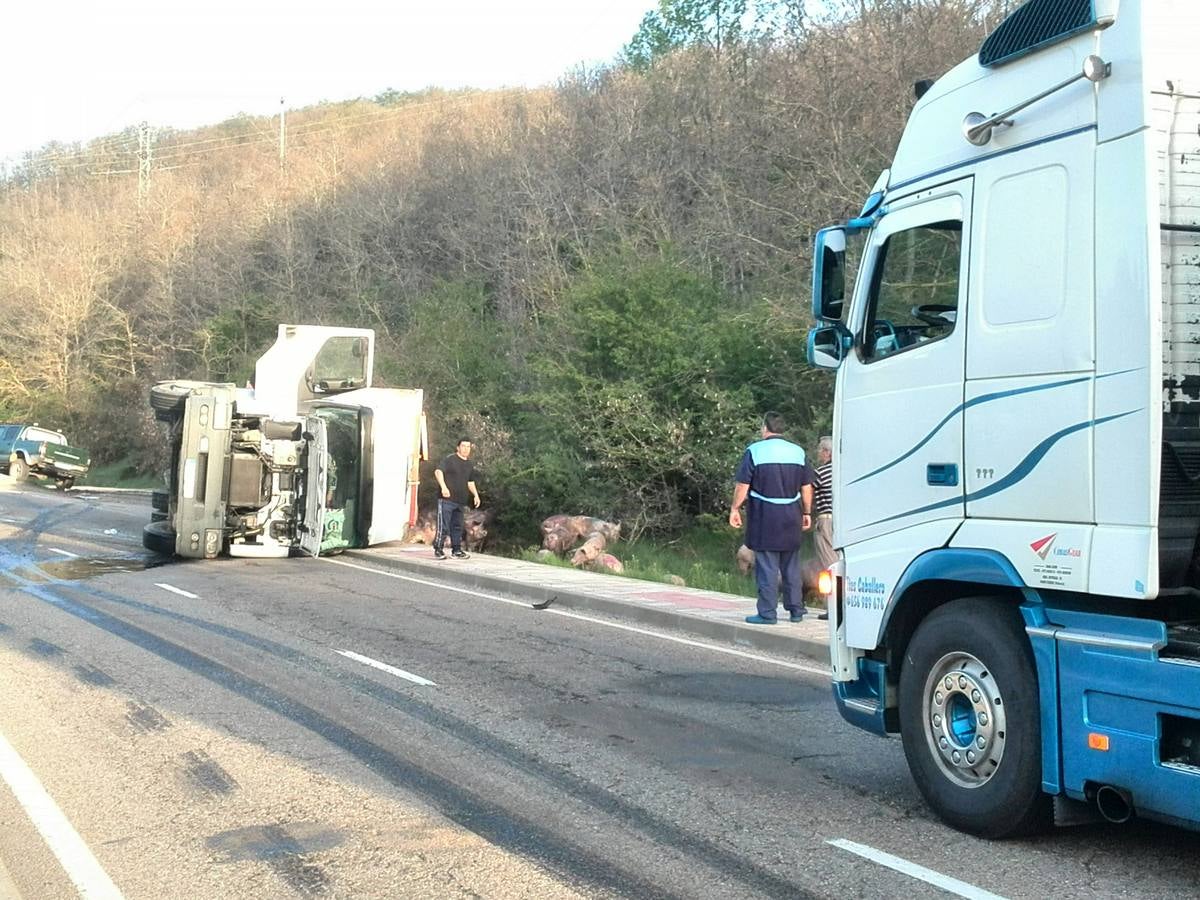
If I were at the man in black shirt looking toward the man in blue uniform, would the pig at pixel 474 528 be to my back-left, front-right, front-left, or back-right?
back-left

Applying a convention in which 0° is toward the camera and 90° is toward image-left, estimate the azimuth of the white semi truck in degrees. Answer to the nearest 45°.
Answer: approximately 135°

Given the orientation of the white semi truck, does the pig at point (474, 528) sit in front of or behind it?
in front

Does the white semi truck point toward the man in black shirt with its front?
yes

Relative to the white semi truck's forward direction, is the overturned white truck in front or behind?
in front
